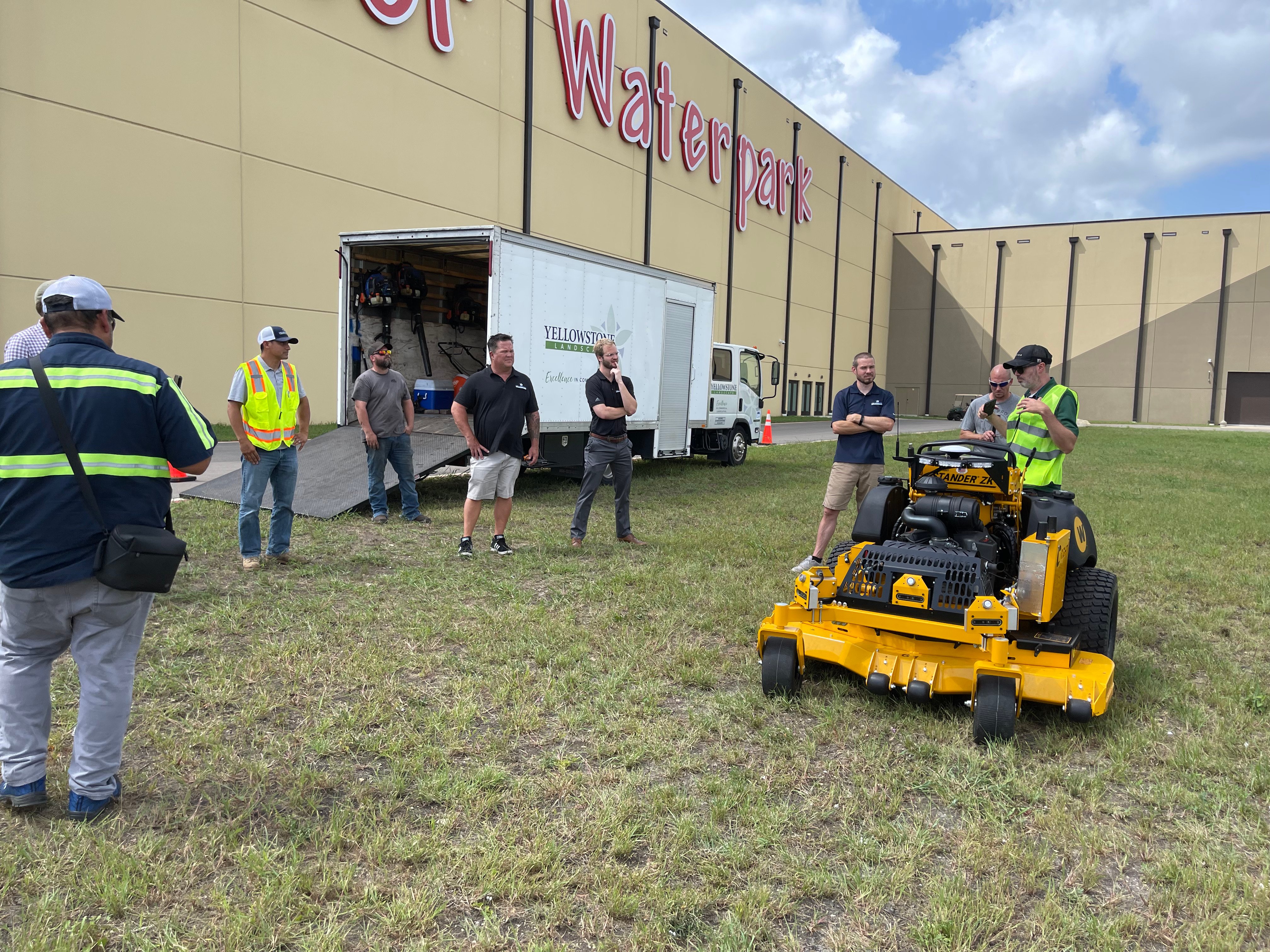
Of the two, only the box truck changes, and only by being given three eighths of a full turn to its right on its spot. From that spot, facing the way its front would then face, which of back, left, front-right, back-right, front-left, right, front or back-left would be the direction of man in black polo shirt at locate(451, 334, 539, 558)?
front

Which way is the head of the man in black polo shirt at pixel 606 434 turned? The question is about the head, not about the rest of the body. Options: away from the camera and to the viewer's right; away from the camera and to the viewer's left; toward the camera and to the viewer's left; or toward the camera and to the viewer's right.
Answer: toward the camera and to the viewer's right

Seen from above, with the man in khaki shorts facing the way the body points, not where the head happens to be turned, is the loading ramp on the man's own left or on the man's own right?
on the man's own right

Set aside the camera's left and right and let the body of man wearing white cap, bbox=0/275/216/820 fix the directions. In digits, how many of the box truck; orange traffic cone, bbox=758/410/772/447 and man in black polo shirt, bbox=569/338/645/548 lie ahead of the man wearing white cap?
3

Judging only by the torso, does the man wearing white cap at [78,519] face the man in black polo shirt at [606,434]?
yes

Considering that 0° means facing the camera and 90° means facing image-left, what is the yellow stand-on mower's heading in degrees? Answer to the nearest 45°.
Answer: approximately 45°

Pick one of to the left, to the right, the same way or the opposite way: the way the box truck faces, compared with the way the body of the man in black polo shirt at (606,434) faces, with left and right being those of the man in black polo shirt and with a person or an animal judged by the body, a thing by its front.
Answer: to the left

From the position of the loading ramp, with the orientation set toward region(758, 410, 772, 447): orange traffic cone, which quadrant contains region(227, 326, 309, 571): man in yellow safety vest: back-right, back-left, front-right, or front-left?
back-right

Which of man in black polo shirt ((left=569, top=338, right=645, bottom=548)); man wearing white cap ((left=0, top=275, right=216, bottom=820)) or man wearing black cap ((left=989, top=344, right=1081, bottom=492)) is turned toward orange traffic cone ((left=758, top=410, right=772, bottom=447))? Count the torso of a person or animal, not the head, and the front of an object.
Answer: the man wearing white cap

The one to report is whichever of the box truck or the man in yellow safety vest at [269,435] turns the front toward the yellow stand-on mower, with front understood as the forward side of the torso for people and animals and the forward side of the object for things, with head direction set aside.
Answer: the man in yellow safety vest

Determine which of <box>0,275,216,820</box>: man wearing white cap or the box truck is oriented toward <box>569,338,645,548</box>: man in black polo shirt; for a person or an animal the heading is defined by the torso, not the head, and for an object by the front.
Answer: the man wearing white cap

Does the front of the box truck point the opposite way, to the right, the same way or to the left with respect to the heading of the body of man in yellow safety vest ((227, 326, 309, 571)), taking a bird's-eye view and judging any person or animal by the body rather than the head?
to the left

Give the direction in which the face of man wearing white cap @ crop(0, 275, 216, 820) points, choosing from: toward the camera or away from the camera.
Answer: away from the camera

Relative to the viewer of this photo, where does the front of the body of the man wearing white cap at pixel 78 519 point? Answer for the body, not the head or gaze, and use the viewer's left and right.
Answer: facing away from the viewer and to the right of the viewer
